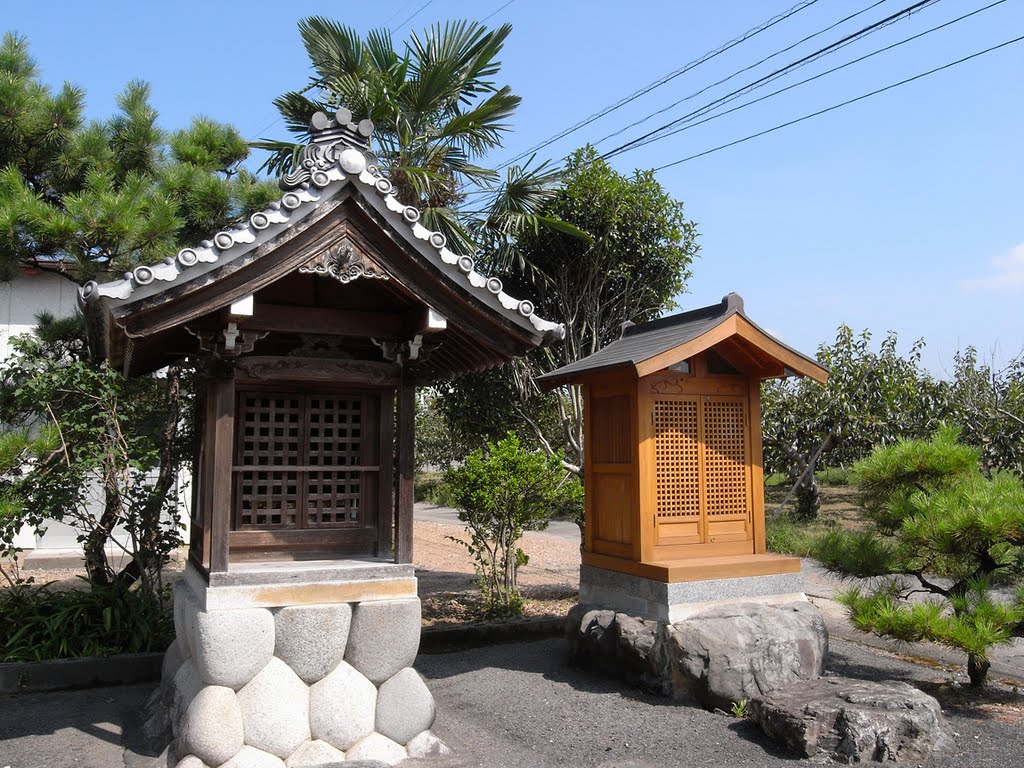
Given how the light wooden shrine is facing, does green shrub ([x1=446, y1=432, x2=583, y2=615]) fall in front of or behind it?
behind

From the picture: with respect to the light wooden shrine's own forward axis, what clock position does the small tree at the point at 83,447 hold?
The small tree is roughly at 4 o'clock from the light wooden shrine.

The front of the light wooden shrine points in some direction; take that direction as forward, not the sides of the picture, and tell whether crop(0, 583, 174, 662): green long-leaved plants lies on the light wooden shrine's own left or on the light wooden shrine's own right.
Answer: on the light wooden shrine's own right

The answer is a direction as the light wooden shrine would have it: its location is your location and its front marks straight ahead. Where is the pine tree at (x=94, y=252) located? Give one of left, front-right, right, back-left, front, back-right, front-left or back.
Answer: back-right

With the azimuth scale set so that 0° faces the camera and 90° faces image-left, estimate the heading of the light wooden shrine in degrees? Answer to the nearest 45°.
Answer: approximately 315°

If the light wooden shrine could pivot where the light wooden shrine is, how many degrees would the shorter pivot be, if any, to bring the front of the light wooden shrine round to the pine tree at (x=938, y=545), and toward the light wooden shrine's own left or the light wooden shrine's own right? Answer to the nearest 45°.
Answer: approximately 45° to the light wooden shrine's own left

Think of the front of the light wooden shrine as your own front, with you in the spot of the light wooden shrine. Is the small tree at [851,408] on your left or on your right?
on your left

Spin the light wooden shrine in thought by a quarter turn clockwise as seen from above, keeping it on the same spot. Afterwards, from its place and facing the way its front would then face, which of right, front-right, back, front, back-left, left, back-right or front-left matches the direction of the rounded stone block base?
front
